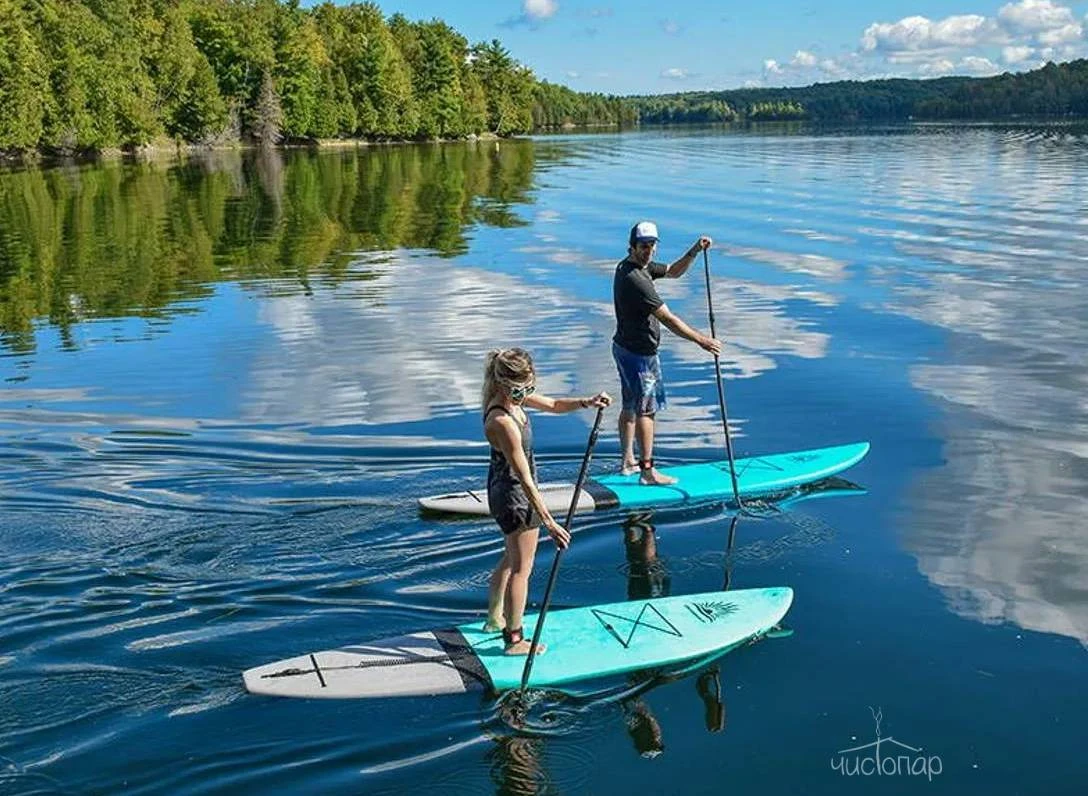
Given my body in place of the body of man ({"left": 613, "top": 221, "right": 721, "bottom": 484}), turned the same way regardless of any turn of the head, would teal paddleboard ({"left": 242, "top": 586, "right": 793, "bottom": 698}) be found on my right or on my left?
on my right

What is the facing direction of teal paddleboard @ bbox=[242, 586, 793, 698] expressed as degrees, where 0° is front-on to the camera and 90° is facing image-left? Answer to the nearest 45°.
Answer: approximately 270°

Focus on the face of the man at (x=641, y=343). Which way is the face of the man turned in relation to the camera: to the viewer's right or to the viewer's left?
to the viewer's right

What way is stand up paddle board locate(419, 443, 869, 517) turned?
to the viewer's right

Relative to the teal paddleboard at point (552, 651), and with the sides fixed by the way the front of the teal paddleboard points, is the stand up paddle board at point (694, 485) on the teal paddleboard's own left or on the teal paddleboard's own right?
on the teal paddleboard's own left

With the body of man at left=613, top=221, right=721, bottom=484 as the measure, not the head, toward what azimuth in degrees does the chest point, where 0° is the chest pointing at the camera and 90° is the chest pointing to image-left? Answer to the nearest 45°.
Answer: approximately 270°

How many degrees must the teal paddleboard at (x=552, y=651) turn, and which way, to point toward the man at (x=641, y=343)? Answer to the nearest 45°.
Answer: approximately 90° to its left

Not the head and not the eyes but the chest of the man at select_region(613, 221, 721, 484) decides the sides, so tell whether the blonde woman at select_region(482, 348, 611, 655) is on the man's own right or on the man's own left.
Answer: on the man's own right

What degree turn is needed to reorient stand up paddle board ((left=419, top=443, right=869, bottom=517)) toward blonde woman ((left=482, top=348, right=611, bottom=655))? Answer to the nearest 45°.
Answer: approximately 90° to its right
